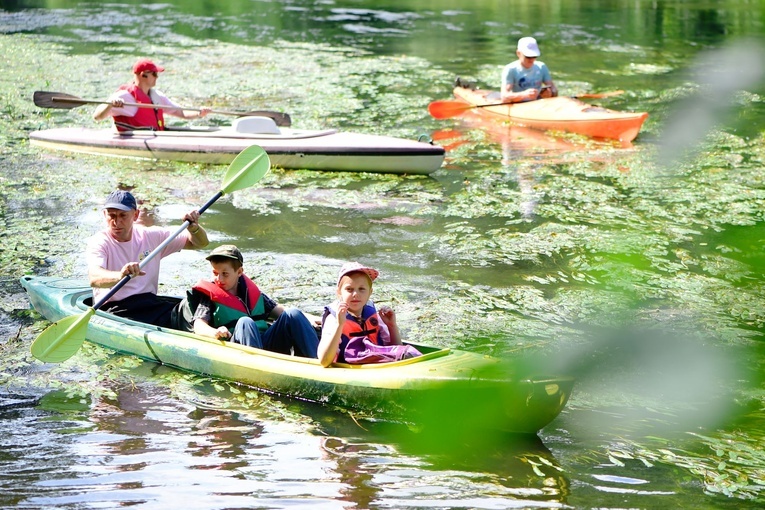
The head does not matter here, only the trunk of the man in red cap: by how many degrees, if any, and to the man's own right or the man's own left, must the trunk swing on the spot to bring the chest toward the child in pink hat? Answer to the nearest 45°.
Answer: approximately 45° to the man's own right

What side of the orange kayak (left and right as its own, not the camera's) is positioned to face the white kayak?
right

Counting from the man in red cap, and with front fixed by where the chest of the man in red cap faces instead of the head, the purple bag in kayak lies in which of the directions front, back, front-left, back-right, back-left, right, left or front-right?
front-right

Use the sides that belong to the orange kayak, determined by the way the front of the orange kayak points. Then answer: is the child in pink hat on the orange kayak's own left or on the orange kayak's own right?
on the orange kayak's own right

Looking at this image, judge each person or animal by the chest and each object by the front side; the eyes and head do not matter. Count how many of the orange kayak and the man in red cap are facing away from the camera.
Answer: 0

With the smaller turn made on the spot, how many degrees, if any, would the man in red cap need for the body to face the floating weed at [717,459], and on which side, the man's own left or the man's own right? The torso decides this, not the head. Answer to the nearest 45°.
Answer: approximately 45° to the man's own right

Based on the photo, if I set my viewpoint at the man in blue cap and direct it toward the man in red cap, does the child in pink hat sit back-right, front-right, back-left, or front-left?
back-right

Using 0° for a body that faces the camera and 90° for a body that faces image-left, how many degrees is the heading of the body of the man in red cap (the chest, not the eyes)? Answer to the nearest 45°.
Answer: approximately 315°

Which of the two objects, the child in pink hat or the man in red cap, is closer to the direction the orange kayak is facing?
the child in pink hat

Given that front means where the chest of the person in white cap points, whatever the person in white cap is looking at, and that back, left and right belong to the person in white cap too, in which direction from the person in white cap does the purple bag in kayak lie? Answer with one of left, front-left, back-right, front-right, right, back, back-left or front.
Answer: front-right
